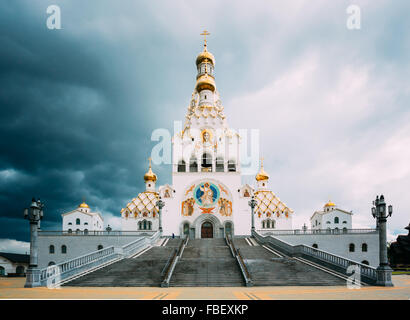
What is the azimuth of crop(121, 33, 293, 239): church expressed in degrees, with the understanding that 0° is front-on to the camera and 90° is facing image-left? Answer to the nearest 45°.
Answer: approximately 0°

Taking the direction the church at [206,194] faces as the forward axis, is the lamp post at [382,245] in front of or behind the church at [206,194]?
in front
